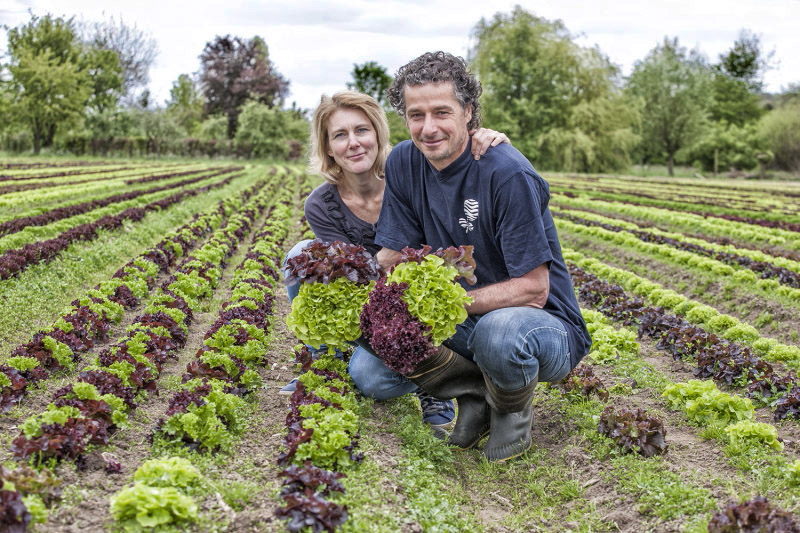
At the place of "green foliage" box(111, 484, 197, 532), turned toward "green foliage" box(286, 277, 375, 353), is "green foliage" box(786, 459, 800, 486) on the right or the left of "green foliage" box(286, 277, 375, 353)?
right

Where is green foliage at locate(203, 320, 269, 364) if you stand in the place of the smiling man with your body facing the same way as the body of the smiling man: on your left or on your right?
on your right

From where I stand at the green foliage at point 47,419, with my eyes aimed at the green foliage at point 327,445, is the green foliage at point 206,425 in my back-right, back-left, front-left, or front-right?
front-left

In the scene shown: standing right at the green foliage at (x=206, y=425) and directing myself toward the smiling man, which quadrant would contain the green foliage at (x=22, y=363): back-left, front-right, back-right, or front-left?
back-left

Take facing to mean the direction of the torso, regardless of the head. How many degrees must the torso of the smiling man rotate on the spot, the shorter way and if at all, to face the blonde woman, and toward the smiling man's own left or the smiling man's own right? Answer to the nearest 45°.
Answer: approximately 90° to the smiling man's own right

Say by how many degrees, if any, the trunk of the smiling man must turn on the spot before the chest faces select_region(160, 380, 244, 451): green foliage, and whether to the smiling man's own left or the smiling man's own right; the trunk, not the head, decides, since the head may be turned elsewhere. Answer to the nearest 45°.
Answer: approximately 45° to the smiling man's own right

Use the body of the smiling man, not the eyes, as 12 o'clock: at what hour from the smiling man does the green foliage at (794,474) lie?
The green foliage is roughly at 8 o'clock from the smiling man.

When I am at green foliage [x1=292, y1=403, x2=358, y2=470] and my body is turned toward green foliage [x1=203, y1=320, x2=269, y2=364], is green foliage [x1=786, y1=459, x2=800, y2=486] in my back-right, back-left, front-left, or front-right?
back-right

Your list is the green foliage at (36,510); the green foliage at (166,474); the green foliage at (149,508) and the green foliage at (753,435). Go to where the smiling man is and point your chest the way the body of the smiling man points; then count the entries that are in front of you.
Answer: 3

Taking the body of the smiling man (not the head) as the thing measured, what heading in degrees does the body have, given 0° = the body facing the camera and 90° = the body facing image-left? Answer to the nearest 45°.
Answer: approximately 45°
